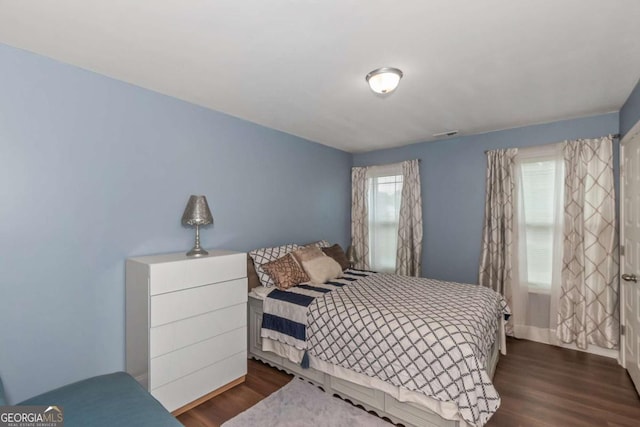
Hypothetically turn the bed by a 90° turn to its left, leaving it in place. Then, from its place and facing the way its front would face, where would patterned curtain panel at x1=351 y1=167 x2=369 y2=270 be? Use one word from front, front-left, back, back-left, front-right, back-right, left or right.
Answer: front-left

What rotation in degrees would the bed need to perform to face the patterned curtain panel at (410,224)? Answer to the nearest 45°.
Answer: approximately 135° to its left

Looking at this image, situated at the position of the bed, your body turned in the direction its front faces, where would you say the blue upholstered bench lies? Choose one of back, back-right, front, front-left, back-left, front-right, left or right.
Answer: right

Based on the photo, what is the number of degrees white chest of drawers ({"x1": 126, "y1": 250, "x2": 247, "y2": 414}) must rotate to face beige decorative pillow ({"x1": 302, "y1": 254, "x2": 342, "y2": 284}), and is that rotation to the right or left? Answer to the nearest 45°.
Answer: approximately 45° to its left

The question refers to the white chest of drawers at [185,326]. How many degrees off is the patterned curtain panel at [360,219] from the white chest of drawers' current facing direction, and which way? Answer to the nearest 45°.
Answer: approximately 90° to its left

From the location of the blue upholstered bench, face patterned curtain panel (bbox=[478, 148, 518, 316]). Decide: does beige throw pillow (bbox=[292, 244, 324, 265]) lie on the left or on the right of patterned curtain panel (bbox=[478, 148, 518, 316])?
left

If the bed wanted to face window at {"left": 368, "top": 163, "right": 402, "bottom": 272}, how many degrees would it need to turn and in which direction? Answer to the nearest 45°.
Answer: approximately 135° to its left

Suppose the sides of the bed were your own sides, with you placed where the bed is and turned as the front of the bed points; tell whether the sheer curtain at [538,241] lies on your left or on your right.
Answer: on your left

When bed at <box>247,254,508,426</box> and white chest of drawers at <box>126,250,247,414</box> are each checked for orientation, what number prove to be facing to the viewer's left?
0

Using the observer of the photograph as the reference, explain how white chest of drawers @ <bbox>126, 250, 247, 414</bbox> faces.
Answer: facing the viewer and to the right of the viewer

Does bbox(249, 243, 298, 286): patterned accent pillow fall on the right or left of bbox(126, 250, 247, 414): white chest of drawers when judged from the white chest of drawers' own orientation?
on its left

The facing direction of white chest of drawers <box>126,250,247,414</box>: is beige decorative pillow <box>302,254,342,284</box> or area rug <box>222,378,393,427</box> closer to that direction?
the area rug

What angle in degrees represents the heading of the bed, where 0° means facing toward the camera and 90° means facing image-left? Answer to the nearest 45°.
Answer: approximately 315°
